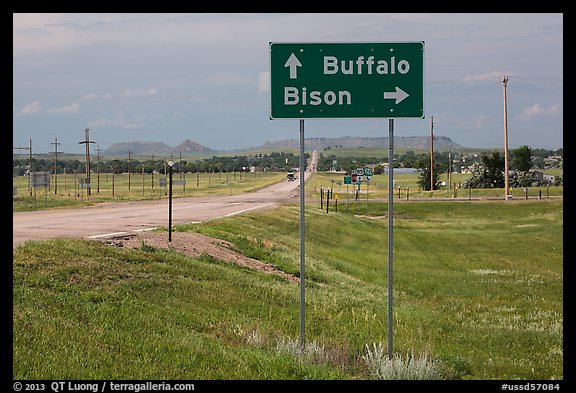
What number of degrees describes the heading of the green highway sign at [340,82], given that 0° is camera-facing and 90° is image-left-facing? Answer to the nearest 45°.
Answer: approximately 0°
